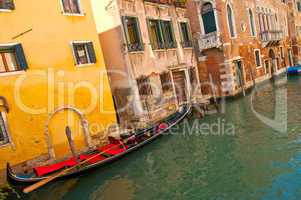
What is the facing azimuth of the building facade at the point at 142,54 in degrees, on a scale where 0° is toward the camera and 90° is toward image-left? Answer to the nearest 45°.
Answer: approximately 315°

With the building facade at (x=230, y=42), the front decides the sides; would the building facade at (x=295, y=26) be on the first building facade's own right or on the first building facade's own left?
on the first building facade's own left

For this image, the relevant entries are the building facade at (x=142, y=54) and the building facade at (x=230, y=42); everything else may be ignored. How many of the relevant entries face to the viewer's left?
0

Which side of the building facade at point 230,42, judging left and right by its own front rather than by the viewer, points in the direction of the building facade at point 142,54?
right

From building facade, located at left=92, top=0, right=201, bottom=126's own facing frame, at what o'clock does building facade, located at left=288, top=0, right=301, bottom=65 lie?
building facade, located at left=288, top=0, right=301, bottom=65 is roughly at 9 o'clock from building facade, located at left=92, top=0, right=201, bottom=126.

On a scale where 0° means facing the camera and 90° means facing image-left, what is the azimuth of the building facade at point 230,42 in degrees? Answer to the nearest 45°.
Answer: approximately 315°

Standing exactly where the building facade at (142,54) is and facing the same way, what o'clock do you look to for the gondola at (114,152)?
The gondola is roughly at 2 o'clock from the building facade.

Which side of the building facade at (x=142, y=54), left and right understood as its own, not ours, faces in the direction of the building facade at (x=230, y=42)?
left

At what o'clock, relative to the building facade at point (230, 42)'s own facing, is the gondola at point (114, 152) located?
The gondola is roughly at 2 o'clock from the building facade.
